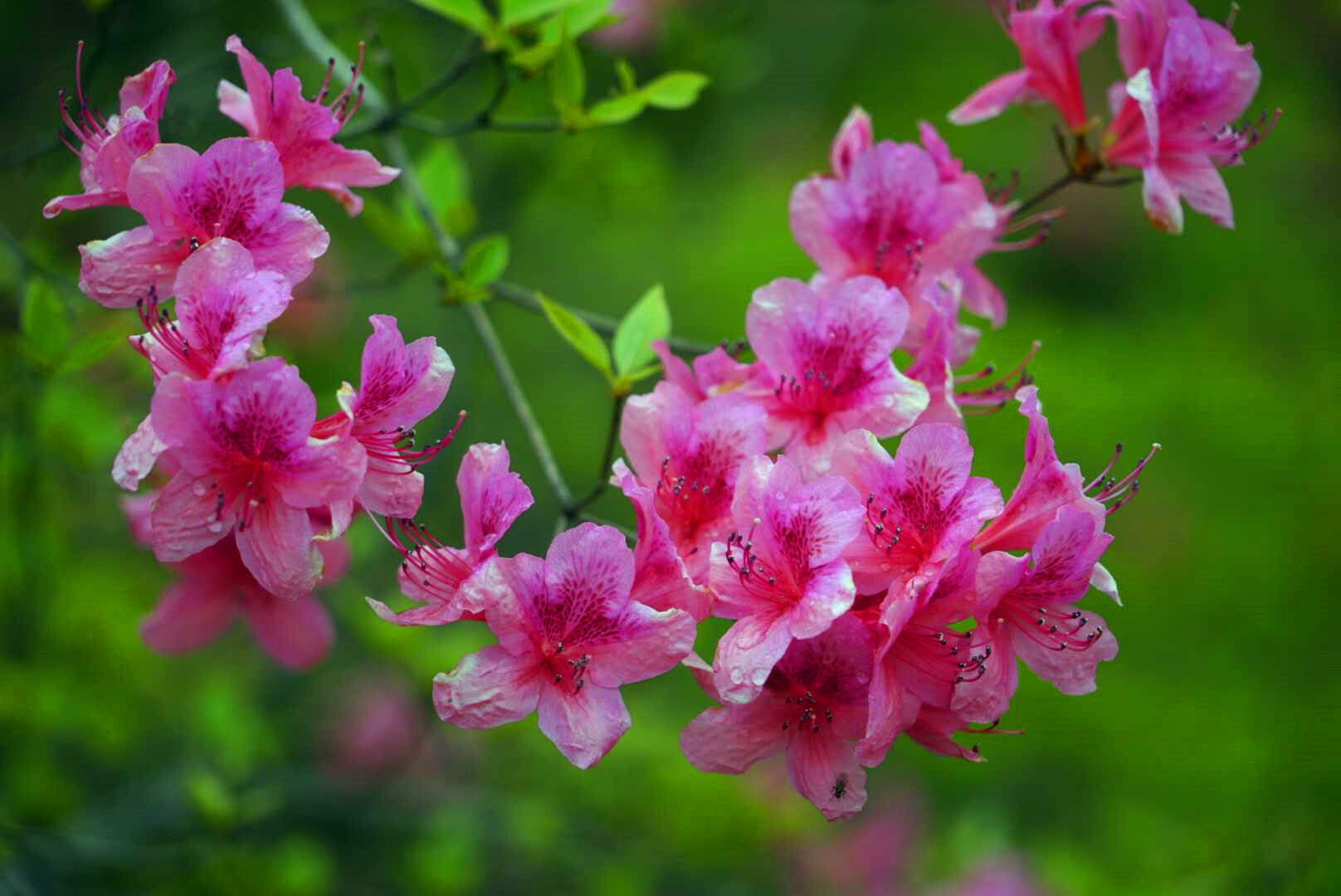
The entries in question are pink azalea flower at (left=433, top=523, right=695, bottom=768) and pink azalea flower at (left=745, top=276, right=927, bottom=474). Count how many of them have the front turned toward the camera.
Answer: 2

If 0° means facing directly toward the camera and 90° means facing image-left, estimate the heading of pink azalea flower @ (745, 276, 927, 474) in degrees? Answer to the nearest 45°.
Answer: approximately 0°

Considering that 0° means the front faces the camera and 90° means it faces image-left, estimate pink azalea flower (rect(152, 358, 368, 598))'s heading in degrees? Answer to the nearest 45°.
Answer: approximately 0°
